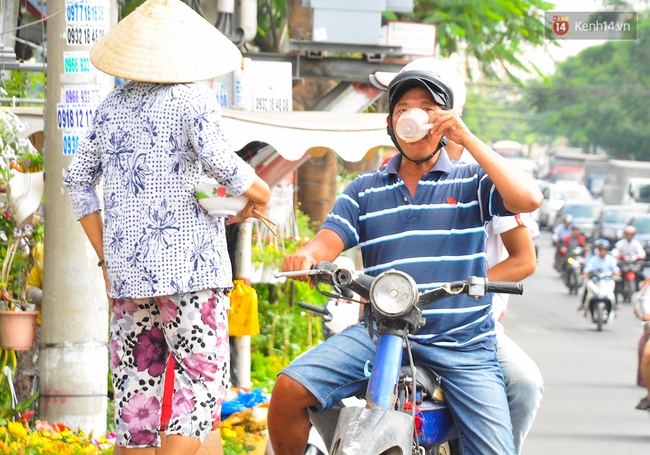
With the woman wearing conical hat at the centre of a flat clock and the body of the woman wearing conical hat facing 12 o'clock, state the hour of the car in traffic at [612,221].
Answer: The car in traffic is roughly at 1 o'clock from the woman wearing conical hat.

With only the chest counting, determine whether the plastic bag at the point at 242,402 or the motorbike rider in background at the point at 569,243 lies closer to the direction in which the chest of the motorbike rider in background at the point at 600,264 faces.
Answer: the plastic bag

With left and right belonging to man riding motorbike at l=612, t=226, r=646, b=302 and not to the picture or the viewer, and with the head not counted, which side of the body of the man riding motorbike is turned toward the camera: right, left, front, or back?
front

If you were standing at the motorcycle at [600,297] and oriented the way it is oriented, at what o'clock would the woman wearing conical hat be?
The woman wearing conical hat is roughly at 12 o'clock from the motorcycle.

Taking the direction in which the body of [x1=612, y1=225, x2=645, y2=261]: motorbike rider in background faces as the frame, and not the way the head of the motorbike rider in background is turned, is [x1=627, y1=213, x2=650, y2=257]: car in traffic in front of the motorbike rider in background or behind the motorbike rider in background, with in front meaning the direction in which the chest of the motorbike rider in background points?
behind

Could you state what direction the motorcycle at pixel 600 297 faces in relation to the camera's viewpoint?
facing the viewer

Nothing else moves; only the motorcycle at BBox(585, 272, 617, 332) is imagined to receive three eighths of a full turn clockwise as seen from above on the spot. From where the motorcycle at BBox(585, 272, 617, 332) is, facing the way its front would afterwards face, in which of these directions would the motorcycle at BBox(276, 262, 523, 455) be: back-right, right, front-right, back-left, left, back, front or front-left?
back-left

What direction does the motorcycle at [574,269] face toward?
toward the camera

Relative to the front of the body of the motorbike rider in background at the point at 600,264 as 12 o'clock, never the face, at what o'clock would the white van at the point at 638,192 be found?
The white van is roughly at 6 o'clock from the motorbike rider in background.

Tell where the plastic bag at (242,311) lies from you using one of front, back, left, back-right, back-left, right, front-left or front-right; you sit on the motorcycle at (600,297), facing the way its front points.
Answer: front

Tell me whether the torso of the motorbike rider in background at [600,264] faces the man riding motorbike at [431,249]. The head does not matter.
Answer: yes

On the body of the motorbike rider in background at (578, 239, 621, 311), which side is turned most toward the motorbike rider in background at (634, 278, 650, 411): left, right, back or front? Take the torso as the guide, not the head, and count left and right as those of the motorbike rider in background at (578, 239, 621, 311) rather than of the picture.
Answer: front

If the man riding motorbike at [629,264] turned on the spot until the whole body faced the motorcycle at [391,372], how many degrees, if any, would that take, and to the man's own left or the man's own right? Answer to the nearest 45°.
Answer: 0° — they already face it

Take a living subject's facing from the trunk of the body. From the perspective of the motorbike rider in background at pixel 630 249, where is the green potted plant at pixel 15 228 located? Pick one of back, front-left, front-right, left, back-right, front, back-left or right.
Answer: front

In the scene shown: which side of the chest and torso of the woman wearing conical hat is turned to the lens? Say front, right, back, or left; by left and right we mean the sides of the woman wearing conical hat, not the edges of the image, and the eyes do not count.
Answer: back
